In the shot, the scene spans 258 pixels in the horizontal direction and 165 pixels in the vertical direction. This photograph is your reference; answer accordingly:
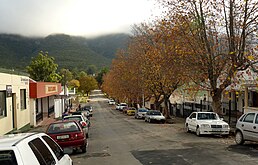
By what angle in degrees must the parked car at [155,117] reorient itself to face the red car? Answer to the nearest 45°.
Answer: approximately 45° to its right

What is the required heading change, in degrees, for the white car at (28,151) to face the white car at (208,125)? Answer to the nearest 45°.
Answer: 0° — it already faces it

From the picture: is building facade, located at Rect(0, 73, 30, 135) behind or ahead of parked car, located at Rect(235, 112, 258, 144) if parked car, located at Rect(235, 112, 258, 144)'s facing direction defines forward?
behind

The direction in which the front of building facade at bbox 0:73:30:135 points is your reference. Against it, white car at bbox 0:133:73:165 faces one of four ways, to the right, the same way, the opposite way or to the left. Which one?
to the left

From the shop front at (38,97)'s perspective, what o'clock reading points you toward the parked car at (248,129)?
The parked car is roughly at 1 o'clock from the shop front.

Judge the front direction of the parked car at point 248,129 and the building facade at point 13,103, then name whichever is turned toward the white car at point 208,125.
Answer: the building facade

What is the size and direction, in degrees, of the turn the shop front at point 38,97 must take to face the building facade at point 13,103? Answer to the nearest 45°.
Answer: approximately 45° to its right

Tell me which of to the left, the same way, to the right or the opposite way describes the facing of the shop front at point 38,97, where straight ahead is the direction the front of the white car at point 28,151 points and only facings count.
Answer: to the right

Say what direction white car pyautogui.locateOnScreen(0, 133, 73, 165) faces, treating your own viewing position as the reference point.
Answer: facing away from the viewer and to the right of the viewer

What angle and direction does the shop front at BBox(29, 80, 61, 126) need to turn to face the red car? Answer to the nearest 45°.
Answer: approximately 45° to its right

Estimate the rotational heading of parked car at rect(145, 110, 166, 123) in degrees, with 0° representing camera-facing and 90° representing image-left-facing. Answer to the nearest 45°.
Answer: approximately 315°

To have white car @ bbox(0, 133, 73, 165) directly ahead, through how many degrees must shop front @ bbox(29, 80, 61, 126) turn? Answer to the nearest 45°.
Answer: approximately 45° to its right
